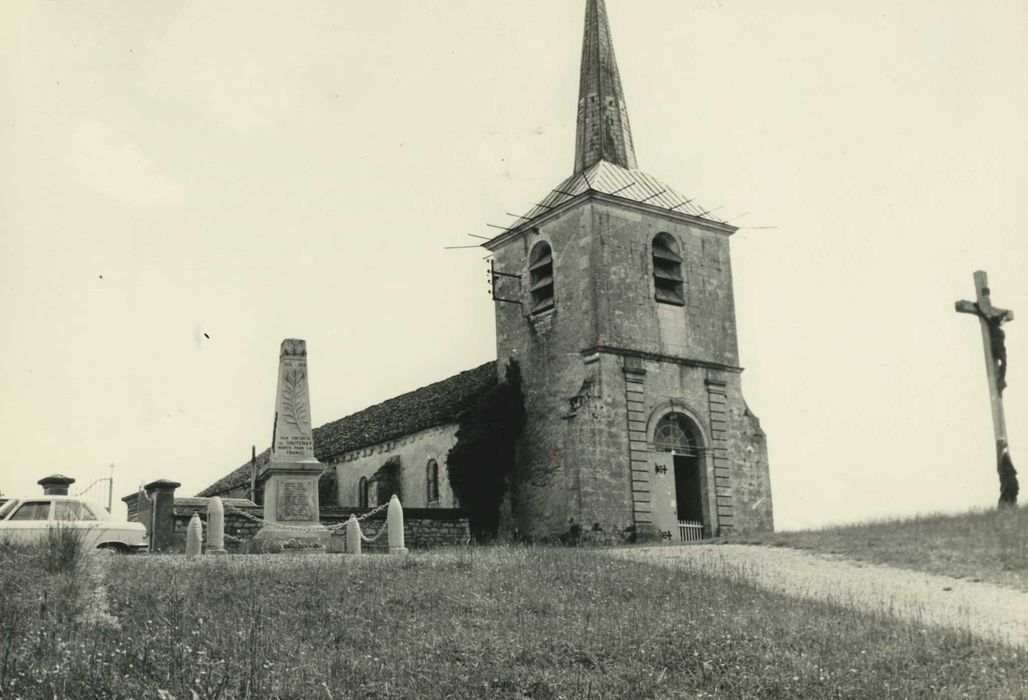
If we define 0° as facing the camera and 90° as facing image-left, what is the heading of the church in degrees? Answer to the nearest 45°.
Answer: approximately 315°

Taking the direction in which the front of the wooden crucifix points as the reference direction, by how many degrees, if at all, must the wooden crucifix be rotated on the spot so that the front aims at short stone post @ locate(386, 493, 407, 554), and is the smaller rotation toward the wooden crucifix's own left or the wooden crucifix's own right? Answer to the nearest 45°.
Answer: approximately 90° to the wooden crucifix's own right

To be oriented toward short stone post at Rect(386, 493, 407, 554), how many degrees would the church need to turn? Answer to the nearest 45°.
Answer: approximately 90° to its right

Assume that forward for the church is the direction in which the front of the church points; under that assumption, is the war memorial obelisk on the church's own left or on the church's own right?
on the church's own right

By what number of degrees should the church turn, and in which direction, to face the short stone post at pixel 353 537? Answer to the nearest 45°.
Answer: approximately 90° to its right

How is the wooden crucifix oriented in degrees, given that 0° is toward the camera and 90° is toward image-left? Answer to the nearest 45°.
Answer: approximately 315°

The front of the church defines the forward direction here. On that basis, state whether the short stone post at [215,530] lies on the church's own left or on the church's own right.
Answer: on the church's own right

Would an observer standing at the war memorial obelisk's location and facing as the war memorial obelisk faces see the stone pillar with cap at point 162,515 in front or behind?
behind
